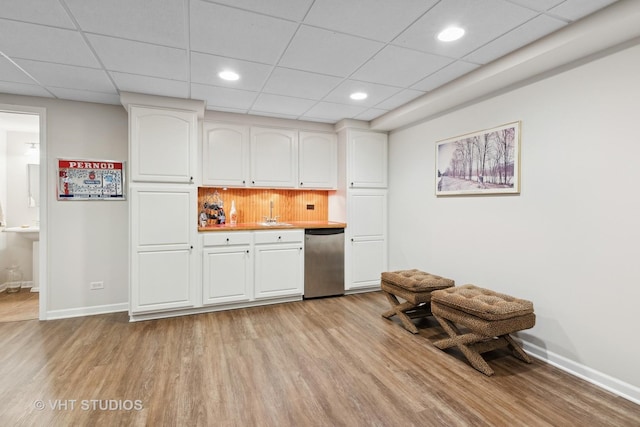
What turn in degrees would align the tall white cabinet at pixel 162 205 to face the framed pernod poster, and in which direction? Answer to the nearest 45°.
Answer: approximately 135° to its right

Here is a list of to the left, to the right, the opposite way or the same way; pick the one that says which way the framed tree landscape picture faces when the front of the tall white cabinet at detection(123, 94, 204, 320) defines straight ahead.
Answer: to the right

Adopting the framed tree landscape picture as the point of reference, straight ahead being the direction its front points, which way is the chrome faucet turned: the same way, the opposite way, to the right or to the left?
to the left

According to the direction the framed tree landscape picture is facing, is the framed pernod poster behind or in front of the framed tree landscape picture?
in front

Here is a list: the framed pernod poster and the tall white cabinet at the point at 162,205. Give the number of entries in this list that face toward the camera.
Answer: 2

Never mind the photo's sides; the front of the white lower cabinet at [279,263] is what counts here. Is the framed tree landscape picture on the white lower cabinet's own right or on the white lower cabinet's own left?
on the white lower cabinet's own left

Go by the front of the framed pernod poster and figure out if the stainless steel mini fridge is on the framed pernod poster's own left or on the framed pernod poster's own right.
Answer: on the framed pernod poster's own left

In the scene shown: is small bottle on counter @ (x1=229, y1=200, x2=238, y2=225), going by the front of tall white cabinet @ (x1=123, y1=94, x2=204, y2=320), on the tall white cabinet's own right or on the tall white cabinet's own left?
on the tall white cabinet's own left

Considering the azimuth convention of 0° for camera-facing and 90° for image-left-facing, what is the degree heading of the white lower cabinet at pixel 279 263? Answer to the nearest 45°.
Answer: approximately 0°

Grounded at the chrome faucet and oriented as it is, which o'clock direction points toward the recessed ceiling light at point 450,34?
The recessed ceiling light is roughly at 11 o'clock from the chrome faucet.
